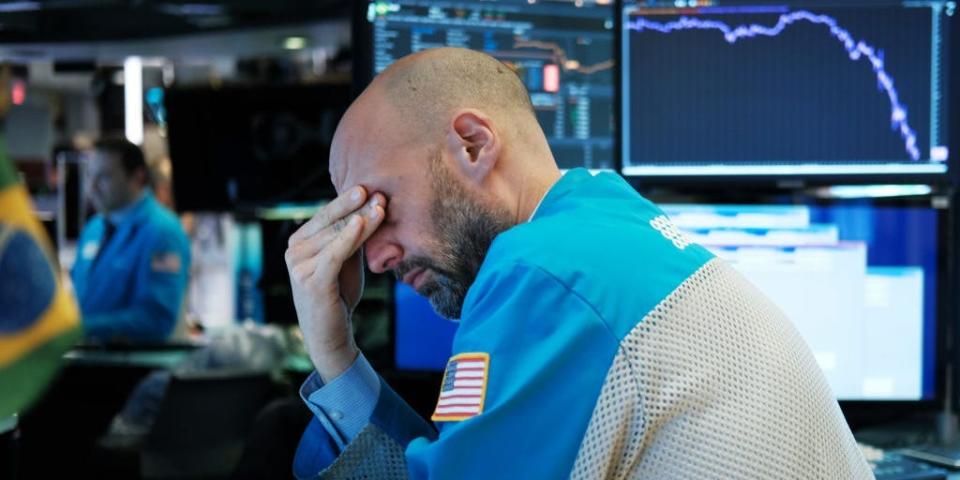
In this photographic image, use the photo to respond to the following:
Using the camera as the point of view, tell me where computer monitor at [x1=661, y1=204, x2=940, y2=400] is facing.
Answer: facing the viewer

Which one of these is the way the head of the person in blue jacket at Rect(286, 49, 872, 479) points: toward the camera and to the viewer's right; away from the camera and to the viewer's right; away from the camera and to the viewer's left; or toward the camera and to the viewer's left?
toward the camera and to the viewer's left

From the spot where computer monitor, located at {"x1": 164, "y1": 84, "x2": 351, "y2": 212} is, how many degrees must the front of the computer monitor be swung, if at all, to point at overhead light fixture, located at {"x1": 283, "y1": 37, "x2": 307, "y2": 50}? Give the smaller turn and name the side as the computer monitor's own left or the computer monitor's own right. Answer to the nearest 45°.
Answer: approximately 180°

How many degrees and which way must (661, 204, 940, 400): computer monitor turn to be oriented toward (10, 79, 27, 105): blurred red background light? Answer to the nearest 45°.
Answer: approximately 135° to its right

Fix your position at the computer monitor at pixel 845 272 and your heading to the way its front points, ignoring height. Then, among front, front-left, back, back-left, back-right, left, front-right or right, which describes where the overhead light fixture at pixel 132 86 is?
back-right

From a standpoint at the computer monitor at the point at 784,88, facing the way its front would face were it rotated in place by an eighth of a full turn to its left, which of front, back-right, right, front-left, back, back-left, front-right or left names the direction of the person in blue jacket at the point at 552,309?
front-right

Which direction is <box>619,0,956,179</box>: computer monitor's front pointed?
toward the camera

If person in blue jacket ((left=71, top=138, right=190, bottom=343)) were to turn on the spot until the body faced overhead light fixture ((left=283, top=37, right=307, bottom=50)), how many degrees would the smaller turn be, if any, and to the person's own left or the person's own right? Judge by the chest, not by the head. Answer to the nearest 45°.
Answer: approximately 135° to the person's own right

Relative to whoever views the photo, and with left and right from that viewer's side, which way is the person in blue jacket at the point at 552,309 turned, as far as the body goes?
facing to the left of the viewer
